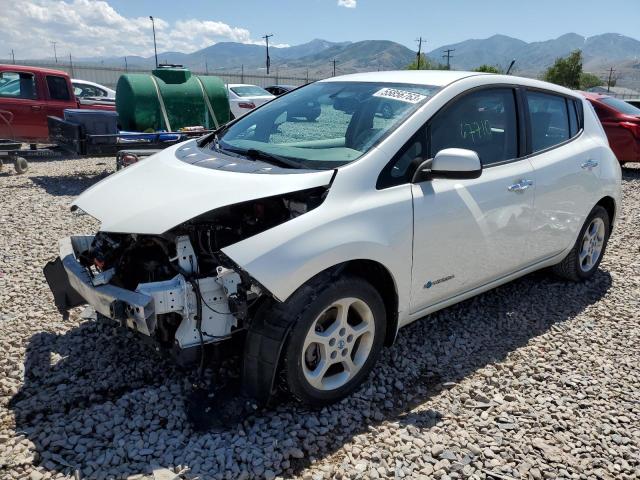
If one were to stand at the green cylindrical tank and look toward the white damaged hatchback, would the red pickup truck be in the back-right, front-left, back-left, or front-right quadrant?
back-right

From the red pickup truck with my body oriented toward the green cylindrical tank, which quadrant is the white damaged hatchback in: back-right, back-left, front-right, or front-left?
front-right

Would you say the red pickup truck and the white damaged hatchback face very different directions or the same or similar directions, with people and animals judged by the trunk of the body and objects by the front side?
same or similar directions

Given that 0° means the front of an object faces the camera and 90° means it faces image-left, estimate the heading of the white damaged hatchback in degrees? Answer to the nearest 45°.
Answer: approximately 45°

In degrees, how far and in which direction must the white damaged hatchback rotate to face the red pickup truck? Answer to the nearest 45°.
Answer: approximately 90° to its right

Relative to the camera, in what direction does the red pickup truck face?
facing to the left of the viewer

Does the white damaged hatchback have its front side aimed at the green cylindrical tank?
no

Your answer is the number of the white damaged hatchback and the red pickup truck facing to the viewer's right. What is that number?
0

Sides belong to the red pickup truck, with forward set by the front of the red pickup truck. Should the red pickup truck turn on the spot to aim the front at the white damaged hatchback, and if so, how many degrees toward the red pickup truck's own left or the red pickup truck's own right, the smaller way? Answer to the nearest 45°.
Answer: approximately 90° to the red pickup truck's own left
